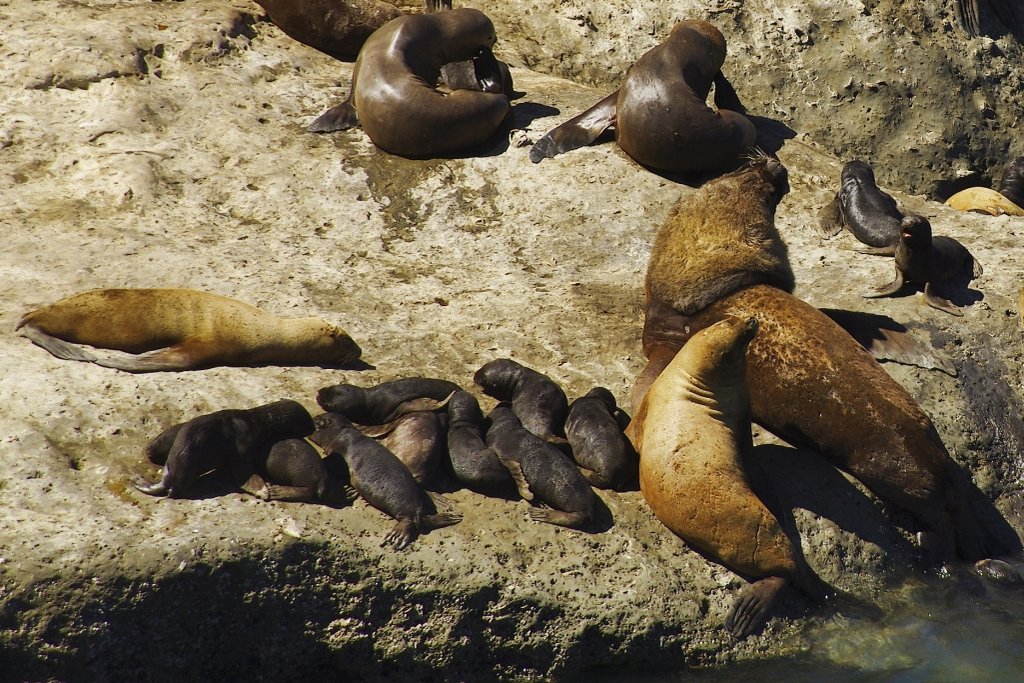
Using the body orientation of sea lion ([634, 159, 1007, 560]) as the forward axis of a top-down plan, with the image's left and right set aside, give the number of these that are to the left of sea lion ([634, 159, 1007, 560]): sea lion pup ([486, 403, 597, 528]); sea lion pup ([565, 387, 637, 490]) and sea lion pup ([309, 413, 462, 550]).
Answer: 3

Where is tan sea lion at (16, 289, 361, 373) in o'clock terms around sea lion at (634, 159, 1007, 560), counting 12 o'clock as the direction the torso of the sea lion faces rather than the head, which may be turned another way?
The tan sea lion is roughly at 10 o'clock from the sea lion.

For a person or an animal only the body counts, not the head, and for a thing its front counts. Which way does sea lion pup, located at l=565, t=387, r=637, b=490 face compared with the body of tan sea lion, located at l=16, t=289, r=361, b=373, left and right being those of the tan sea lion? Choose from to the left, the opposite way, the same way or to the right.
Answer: to the left

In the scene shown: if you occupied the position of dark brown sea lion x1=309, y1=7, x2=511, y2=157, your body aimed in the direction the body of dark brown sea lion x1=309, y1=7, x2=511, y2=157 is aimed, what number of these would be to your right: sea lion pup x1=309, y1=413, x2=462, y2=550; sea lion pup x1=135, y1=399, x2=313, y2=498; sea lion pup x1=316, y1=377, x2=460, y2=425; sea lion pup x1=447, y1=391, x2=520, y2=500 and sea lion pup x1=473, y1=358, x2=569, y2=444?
5

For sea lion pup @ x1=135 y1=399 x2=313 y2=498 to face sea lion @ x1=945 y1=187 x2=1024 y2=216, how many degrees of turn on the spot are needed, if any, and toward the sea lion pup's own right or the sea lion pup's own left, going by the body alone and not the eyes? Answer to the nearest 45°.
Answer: approximately 45° to the sea lion pup's own left

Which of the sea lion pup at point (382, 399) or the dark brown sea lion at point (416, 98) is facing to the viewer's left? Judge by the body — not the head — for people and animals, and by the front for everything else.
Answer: the sea lion pup

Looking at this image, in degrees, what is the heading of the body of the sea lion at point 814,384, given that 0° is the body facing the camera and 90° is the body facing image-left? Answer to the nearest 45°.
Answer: approximately 135°

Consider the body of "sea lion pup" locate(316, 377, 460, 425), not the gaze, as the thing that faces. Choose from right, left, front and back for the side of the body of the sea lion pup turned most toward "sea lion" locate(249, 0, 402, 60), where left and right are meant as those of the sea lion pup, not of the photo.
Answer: right

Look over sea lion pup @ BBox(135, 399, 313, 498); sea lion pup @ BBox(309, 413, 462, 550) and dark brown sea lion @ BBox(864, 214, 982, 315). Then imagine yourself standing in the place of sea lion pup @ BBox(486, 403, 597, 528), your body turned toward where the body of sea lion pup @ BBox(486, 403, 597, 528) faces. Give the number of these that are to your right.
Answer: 1

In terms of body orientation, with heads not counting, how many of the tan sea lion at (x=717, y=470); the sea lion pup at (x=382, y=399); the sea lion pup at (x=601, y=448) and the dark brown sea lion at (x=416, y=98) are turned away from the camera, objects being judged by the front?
2

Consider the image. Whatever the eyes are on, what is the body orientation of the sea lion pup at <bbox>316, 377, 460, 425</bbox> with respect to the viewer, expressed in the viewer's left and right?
facing to the left of the viewer

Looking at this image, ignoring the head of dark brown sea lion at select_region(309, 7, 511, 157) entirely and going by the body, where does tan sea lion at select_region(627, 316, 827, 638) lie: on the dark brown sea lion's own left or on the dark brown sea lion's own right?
on the dark brown sea lion's own right

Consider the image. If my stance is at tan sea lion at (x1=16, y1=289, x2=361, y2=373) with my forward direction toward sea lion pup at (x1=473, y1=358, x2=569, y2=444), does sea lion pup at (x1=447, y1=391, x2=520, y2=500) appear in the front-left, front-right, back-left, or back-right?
front-right

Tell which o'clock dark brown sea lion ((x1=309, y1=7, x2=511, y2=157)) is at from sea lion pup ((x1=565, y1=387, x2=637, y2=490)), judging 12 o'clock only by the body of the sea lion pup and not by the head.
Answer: The dark brown sea lion is roughly at 11 o'clock from the sea lion pup.

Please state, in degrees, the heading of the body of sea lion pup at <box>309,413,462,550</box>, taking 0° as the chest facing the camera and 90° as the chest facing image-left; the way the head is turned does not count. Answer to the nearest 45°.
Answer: approximately 135°

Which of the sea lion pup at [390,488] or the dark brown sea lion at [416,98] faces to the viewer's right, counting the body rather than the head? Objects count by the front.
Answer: the dark brown sea lion

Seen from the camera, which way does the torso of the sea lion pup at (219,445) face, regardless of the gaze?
to the viewer's right

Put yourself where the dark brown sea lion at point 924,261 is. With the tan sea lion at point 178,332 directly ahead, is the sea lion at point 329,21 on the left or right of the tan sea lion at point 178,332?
right

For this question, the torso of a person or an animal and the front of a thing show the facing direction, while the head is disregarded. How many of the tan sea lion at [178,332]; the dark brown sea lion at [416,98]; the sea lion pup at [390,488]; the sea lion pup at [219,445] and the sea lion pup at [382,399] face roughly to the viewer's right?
3

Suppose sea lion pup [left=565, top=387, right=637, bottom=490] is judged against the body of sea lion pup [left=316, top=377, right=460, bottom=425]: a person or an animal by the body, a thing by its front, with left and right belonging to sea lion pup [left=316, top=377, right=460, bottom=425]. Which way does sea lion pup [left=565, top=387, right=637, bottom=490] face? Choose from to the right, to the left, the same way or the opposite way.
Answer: to the right

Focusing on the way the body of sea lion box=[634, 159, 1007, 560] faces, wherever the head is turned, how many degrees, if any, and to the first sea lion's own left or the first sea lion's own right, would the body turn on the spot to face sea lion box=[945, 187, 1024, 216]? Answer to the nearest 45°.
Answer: approximately 45° to the first sea lion's own right
